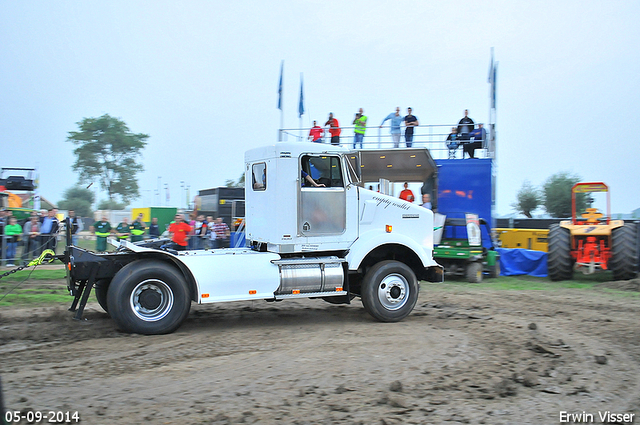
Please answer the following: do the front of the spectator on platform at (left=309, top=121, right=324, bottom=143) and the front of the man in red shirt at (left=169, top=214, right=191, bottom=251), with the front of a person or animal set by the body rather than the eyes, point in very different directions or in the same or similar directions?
same or similar directions

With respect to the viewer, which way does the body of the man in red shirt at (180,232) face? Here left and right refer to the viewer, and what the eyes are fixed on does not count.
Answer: facing the viewer

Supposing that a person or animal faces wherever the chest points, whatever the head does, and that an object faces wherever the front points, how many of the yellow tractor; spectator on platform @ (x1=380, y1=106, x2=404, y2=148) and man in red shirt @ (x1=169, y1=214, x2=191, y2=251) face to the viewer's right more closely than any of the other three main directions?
0

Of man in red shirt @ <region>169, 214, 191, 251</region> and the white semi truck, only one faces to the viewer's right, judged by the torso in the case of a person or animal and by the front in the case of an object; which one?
the white semi truck

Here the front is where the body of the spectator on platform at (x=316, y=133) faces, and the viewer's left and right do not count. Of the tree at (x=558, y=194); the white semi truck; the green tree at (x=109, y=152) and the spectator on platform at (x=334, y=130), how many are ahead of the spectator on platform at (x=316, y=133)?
1

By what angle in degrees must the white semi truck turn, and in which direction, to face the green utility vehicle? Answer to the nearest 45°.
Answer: approximately 45° to its left

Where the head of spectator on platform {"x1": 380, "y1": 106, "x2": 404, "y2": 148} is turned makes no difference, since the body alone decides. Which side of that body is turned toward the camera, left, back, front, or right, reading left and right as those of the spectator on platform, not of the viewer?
front

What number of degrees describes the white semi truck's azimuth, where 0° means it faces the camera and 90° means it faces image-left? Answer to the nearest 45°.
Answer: approximately 270°

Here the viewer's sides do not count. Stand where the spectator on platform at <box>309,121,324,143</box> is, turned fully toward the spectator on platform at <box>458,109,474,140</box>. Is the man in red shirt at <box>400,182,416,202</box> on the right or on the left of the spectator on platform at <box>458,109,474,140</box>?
right

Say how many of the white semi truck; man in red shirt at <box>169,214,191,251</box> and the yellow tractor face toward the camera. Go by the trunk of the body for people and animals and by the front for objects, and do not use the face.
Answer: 1

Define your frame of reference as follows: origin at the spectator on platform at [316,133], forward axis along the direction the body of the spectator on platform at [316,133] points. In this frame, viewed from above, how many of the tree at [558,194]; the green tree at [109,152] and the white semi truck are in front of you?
1

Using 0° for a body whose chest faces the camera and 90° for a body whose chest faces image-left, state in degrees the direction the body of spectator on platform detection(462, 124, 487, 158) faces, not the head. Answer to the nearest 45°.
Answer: approximately 45°

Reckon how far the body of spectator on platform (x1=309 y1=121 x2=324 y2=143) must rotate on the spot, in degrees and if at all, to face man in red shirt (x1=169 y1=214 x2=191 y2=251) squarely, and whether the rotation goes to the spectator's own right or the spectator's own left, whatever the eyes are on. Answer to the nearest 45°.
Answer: approximately 45° to the spectator's own right
